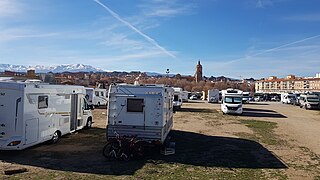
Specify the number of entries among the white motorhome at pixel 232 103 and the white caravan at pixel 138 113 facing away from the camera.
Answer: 1

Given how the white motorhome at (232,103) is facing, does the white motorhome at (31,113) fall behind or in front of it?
in front

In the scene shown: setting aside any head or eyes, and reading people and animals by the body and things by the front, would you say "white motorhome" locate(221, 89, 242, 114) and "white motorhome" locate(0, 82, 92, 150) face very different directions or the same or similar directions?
very different directions

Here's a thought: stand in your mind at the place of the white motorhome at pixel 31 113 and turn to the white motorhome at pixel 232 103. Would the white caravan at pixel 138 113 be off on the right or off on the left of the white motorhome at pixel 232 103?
right

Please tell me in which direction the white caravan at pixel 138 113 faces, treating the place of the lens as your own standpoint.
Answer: facing away from the viewer

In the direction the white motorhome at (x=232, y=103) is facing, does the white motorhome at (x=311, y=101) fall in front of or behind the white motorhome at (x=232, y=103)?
behind

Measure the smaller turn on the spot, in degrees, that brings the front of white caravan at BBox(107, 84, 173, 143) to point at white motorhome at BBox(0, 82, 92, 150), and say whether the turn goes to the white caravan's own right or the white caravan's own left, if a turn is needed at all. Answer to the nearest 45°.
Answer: approximately 90° to the white caravan's own left

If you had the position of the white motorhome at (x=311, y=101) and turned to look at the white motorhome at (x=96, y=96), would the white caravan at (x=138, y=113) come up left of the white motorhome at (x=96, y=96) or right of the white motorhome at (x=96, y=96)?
left

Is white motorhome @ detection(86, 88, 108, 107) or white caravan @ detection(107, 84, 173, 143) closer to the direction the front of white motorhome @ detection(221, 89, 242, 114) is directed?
the white caravan

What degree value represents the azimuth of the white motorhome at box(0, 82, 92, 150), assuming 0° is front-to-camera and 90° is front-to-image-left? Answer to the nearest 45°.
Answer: approximately 225°
